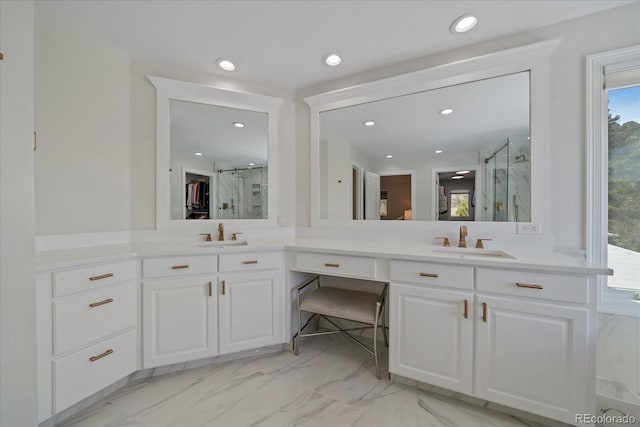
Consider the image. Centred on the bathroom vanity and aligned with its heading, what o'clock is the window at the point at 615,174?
The window is roughly at 9 o'clock from the bathroom vanity.

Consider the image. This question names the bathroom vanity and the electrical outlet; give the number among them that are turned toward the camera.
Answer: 2

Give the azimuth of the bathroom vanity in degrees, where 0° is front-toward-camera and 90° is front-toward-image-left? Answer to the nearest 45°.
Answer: approximately 0°
